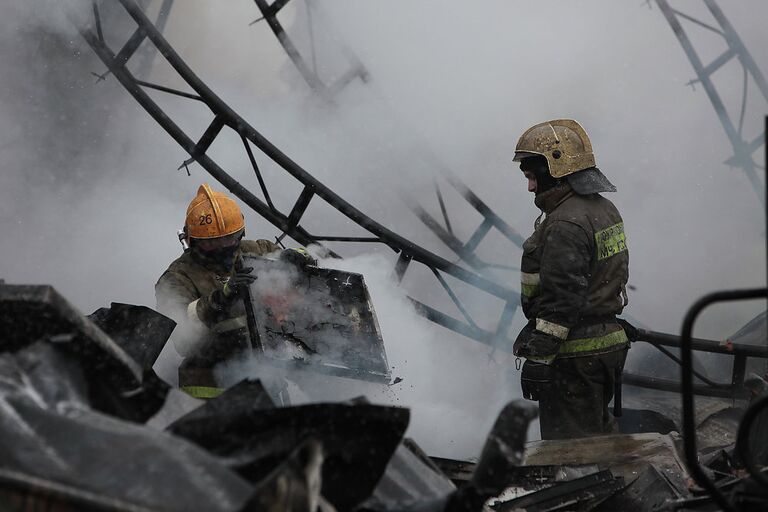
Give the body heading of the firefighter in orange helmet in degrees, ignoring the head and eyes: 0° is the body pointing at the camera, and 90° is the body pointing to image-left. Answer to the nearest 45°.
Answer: approximately 315°

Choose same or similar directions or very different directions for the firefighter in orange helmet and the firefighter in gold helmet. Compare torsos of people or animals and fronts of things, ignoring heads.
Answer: very different directions

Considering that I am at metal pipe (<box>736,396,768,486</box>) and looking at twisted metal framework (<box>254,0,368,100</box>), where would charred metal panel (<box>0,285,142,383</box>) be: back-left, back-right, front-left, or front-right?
front-left

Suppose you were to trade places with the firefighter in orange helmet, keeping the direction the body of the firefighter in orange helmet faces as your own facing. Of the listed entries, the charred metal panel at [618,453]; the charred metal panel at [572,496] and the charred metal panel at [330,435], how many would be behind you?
0

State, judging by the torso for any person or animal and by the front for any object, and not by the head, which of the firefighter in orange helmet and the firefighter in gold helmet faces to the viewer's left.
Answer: the firefighter in gold helmet

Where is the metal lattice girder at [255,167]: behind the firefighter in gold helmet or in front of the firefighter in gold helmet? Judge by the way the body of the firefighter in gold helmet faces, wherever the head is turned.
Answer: in front

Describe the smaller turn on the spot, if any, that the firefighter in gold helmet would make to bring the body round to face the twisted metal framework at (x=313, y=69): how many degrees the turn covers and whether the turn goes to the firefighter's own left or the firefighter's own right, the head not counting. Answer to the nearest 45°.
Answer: approximately 45° to the firefighter's own right

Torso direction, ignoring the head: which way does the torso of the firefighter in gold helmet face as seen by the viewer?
to the viewer's left

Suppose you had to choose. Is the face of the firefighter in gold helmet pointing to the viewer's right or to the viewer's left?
to the viewer's left

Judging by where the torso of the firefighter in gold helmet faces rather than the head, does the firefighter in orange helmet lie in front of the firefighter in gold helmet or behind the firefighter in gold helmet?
in front

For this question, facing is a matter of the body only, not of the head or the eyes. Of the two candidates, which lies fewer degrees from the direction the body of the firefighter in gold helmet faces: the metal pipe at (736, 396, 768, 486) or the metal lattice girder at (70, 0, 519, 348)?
the metal lattice girder

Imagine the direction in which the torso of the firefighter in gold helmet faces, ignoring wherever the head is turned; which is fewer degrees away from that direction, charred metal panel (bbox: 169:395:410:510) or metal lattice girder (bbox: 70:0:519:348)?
the metal lattice girder

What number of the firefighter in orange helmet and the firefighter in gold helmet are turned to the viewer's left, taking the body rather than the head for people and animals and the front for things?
1

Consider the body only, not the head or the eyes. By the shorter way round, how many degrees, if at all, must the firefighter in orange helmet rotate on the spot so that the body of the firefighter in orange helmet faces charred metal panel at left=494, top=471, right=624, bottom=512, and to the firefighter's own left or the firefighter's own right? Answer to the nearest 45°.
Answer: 0° — they already face it
